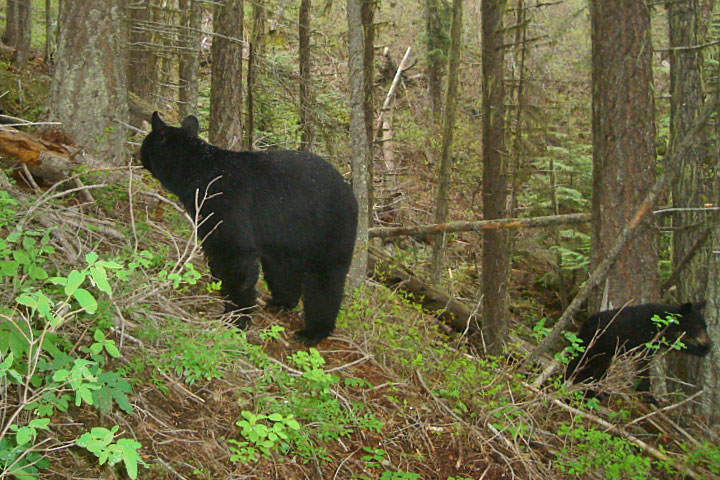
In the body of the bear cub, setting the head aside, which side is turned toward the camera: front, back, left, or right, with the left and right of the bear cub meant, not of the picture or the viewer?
right

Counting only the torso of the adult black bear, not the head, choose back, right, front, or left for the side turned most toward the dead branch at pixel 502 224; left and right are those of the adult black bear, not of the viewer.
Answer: right

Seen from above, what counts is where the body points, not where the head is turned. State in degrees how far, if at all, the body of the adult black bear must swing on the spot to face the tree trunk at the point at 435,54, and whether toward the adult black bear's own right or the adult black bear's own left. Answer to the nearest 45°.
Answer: approximately 45° to the adult black bear's own right

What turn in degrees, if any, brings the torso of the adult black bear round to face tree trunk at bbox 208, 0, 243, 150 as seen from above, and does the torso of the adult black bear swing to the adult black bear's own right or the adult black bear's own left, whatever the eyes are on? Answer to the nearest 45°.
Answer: approximately 45° to the adult black bear's own right

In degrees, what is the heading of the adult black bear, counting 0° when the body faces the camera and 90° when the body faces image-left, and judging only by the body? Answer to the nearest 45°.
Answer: approximately 135°

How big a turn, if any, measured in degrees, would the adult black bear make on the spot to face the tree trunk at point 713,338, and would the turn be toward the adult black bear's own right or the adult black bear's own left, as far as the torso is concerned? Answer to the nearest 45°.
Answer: approximately 135° to the adult black bear's own right

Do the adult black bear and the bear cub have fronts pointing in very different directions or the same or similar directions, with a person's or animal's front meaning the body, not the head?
very different directions

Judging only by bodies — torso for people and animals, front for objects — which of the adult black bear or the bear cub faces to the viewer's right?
the bear cub
